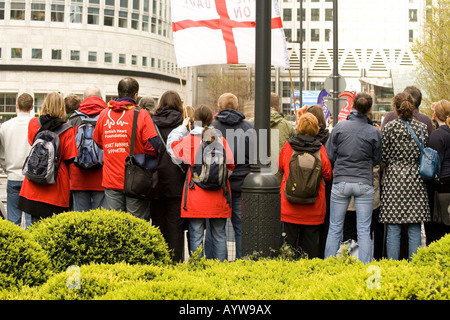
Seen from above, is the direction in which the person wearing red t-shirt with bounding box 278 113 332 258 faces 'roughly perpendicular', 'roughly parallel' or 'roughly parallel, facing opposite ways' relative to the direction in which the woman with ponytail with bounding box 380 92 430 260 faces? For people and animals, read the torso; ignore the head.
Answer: roughly parallel

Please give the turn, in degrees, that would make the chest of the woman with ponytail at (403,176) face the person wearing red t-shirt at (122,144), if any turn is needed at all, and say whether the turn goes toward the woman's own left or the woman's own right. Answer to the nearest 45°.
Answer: approximately 90° to the woman's own left

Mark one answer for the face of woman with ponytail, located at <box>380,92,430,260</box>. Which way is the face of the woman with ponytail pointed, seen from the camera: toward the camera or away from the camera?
away from the camera

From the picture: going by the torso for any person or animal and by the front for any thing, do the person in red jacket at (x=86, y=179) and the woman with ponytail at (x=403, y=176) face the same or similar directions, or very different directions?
same or similar directions

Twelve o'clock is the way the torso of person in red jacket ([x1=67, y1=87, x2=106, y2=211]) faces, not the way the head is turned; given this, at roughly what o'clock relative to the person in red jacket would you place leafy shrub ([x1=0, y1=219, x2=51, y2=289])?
The leafy shrub is roughly at 6 o'clock from the person in red jacket.

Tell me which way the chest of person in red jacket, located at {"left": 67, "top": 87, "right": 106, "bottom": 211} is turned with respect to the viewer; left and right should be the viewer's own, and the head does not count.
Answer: facing away from the viewer

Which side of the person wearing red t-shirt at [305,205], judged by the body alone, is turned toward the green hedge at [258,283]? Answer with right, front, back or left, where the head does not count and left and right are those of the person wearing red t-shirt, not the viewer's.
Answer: back

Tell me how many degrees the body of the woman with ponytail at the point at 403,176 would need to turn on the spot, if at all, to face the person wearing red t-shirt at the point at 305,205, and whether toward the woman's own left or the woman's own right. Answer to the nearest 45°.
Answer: approximately 90° to the woman's own left

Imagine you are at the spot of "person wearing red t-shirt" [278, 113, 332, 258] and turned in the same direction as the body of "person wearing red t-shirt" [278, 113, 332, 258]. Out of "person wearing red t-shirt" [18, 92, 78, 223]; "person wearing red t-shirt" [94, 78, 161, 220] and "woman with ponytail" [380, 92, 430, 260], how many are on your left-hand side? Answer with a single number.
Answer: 2

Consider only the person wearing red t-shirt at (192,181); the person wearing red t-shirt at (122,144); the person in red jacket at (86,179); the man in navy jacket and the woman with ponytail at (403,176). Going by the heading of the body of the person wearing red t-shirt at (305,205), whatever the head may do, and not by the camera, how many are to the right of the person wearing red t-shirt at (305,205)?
1

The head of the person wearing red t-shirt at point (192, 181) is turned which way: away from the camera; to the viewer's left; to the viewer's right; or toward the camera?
away from the camera

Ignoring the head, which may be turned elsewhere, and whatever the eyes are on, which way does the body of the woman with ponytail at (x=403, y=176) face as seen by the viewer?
away from the camera

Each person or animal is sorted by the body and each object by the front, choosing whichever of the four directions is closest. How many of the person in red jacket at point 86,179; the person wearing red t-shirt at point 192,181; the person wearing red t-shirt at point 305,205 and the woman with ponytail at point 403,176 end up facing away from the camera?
4

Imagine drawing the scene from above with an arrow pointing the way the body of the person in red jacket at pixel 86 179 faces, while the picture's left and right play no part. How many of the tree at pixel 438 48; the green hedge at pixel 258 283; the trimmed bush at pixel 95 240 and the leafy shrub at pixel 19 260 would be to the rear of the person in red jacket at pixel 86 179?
3

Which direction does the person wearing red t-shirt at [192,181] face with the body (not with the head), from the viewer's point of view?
away from the camera

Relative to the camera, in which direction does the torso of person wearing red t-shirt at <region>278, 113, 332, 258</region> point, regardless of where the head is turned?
away from the camera

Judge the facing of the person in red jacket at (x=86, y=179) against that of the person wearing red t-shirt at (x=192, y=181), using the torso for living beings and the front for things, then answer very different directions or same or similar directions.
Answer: same or similar directions
